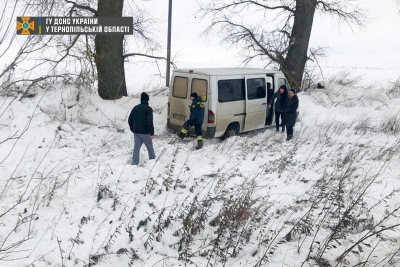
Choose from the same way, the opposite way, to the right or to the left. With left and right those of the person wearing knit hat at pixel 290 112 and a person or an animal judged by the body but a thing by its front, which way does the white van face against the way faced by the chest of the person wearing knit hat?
the opposite way

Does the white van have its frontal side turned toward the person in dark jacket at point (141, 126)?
no

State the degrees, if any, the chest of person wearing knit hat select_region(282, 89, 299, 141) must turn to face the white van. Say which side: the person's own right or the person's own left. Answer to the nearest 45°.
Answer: approximately 90° to the person's own right

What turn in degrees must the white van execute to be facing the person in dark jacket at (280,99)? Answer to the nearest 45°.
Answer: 0° — it already faces them

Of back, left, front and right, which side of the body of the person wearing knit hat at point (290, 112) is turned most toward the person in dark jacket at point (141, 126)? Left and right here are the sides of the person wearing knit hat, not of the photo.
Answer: front

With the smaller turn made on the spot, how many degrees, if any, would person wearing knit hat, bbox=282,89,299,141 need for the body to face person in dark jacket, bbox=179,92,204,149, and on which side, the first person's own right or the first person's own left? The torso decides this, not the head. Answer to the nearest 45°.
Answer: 0° — they already face them

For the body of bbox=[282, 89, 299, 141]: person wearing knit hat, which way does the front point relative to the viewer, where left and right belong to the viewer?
facing the viewer and to the left of the viewer

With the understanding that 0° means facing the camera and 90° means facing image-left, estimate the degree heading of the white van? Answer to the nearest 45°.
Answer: approximately 225°

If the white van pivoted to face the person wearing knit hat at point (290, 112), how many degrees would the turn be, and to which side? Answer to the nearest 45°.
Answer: approximately 45° to its right

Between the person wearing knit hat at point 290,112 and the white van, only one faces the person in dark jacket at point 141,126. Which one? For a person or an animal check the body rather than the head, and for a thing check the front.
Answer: the person wearing knit hat

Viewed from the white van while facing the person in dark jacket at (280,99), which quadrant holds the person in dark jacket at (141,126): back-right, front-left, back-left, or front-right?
back-right

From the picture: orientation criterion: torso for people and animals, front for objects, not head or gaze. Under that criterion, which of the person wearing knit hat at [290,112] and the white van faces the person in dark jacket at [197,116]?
the person wearing knit hat

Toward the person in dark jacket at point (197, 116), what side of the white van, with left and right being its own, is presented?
back
